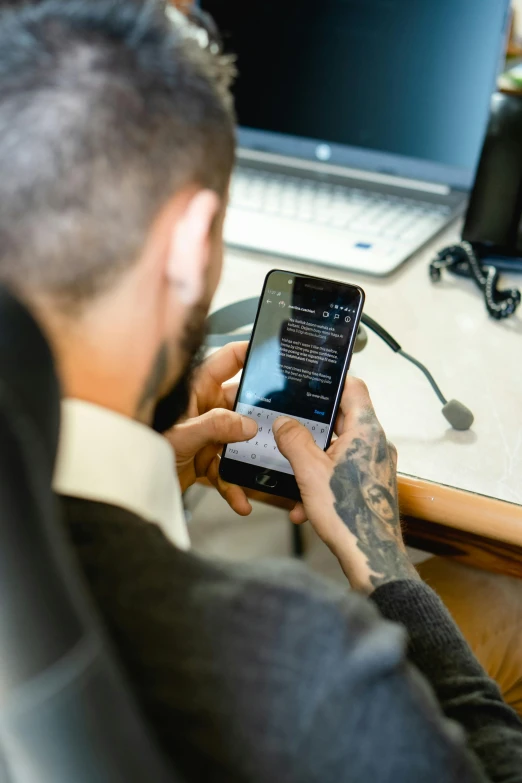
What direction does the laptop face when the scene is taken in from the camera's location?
facing the viewer and to the left of the viewer

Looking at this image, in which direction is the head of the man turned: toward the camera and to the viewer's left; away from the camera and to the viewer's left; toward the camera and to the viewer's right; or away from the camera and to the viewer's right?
away from the camera and to the viewer's right

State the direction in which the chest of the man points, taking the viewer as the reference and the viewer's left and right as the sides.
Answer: facing away from the viewer and to the right of the viewer

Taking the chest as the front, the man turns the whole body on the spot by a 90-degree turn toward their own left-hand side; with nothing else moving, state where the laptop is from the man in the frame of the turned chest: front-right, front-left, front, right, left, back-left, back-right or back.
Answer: front-right
